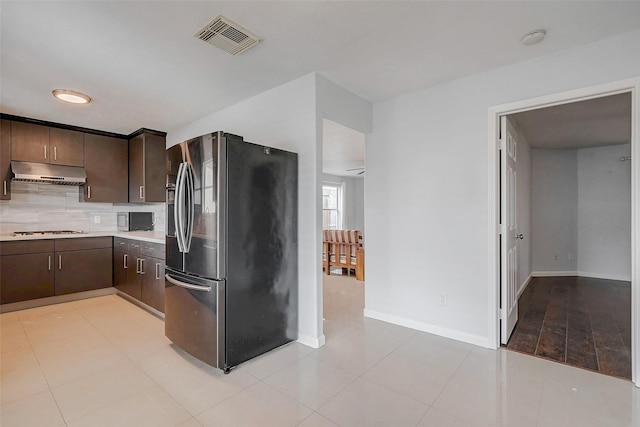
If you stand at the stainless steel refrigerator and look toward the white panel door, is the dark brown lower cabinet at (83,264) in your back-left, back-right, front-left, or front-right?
back-left

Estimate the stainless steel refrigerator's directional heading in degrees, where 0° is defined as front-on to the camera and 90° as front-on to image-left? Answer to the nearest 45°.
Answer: approximately 45°

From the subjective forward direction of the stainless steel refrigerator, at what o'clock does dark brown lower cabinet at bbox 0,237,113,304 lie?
The dark brown lower cabinet is roughly at 3 o'clock from the stainless steel refrigerator.

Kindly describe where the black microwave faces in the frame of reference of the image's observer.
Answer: facing the viewer and to the left of the viewer

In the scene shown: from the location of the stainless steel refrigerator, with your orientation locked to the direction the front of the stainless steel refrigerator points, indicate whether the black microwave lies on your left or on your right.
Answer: on your right

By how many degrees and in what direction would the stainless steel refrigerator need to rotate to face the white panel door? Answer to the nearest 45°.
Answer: approximately 135° to its left

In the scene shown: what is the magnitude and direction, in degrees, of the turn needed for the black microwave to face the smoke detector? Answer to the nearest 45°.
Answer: approximately 90° to its left

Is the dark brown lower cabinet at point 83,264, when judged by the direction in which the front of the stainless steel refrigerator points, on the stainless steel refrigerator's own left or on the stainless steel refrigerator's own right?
on the stainless steel refrigerator's own right

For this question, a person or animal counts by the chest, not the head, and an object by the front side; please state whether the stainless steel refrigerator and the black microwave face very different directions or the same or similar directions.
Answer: same or similar directions
